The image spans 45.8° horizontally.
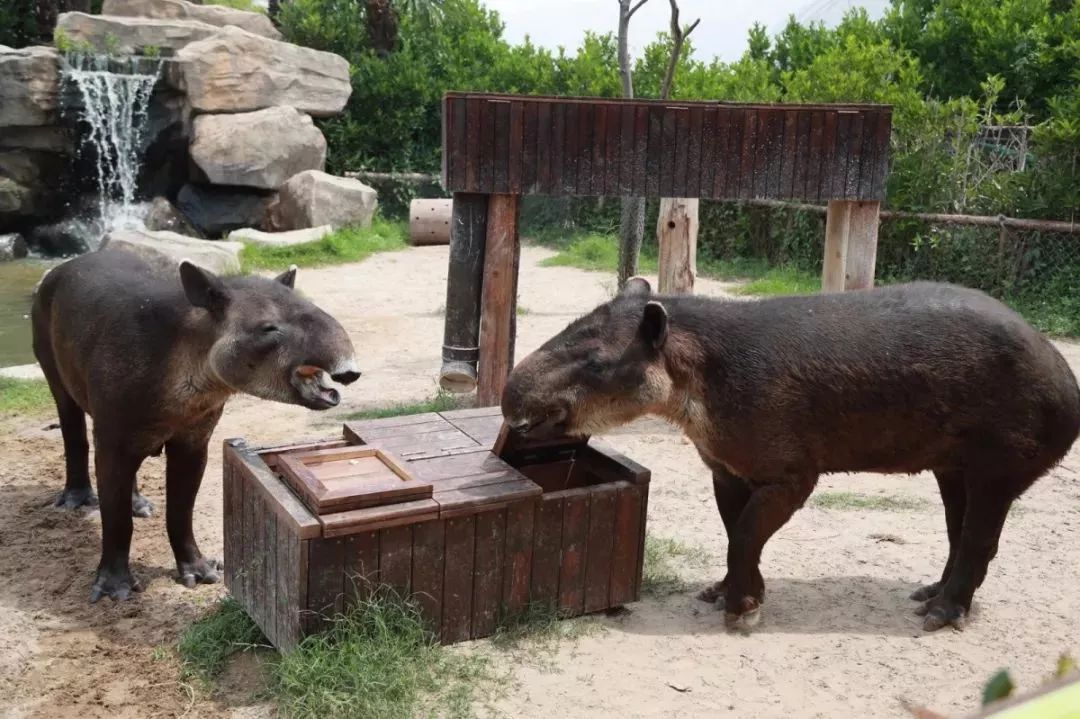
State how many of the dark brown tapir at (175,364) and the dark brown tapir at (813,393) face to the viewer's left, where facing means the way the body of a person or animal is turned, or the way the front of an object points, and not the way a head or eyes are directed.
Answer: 1

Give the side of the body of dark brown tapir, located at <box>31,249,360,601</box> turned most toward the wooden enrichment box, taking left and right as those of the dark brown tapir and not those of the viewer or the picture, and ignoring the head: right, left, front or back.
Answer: front

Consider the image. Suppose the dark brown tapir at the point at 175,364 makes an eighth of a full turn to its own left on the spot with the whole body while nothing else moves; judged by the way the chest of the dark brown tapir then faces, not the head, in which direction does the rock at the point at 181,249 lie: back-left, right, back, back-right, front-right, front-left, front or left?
left

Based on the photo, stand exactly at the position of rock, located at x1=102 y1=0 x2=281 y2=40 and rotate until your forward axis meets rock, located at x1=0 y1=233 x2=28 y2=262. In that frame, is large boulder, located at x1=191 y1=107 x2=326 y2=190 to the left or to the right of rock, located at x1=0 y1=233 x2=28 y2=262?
left

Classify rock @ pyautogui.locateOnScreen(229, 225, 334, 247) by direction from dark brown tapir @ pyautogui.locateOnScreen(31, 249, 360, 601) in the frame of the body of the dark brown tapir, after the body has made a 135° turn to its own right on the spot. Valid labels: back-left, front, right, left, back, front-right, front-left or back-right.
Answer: right

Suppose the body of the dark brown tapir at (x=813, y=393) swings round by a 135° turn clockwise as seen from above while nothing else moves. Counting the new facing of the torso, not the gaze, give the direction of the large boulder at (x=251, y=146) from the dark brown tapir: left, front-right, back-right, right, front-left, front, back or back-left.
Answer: left

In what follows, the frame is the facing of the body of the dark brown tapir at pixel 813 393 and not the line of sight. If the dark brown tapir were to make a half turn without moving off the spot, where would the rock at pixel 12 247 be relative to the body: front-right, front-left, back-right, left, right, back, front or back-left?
back-left

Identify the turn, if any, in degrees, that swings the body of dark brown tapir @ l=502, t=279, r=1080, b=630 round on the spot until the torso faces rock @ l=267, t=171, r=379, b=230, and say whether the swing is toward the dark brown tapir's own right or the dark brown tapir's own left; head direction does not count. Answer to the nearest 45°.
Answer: approximately 45° to the dark brown tapir's own right

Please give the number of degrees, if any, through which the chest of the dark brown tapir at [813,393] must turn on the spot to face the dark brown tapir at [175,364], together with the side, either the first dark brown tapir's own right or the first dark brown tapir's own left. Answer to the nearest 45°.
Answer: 0° — it already faces it

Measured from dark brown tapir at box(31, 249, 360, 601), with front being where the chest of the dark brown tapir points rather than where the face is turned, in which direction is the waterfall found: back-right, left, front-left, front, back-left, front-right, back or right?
back-left

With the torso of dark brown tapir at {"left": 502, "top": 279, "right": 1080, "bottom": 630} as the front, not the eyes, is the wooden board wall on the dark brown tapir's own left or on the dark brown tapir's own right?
on the dark brown tapir's own right

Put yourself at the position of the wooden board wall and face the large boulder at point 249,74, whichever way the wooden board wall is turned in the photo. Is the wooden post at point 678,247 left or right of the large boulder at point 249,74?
right

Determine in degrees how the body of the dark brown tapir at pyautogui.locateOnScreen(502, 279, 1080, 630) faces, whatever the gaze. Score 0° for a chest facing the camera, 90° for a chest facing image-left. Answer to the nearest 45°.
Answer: approximately 90°

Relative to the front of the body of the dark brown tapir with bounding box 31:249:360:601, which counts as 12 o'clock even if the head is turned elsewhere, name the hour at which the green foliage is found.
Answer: The green foliage is roughly at 8 o'clock from the dark brown tapir.

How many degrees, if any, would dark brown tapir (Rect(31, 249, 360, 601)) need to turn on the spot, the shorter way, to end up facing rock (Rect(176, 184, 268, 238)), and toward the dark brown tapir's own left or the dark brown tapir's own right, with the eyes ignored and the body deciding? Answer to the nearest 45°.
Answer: approximately 135° to the dark brown tapir's own left

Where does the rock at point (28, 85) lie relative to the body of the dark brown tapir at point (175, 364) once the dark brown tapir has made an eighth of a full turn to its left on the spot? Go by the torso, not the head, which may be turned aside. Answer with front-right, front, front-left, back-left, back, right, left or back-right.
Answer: left

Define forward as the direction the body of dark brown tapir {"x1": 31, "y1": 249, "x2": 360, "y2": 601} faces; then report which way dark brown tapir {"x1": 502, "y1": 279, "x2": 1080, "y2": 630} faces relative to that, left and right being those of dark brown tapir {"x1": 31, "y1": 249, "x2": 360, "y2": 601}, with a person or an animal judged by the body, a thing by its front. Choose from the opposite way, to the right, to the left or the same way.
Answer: the opposite way

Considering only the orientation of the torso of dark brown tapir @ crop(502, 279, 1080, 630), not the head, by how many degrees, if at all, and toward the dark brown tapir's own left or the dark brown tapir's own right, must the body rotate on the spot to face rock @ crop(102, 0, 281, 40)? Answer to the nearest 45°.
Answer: approximately 45° to the dark brown tapir's own right
